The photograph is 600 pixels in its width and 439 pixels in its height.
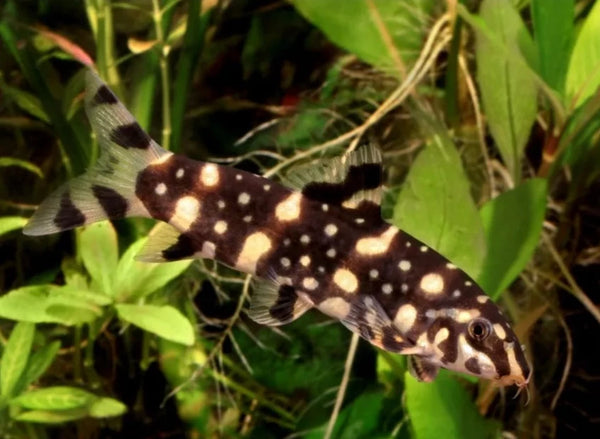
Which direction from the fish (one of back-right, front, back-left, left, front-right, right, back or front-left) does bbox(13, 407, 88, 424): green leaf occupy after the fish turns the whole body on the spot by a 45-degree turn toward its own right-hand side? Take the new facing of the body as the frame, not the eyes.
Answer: back

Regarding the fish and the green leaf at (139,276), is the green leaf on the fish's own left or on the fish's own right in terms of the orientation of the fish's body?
on the fish's own left

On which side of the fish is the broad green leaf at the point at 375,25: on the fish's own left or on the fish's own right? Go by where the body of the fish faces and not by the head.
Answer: on the fish's own left

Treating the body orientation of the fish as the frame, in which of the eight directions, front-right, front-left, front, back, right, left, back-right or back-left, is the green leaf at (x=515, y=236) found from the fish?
front-left

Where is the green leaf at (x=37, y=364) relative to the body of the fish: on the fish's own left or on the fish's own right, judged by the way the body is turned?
on the fish's own left

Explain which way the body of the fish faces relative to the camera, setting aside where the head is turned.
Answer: to the viewer's right

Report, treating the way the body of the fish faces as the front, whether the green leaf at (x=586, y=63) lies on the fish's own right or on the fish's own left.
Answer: on the fish's own left

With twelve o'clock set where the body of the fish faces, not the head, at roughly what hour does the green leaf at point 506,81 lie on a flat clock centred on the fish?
The green leaf is roughly at 10 o'clock from the fish.
